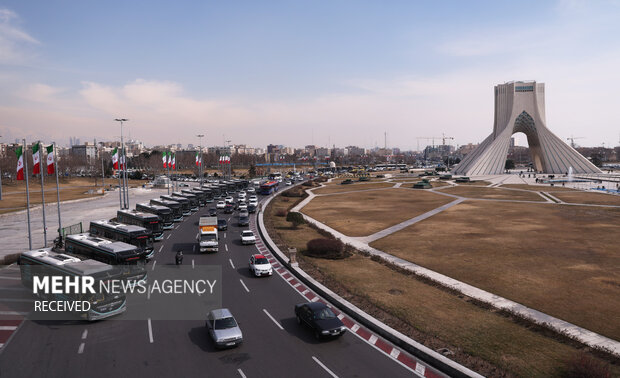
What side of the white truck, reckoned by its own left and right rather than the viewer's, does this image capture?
front

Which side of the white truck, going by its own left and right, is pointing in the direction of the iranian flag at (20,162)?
right

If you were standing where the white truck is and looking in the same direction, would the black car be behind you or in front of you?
in front

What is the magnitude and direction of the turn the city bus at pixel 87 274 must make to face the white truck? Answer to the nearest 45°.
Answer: approximately 90° to its left

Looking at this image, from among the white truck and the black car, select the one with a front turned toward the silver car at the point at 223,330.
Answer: the white truck

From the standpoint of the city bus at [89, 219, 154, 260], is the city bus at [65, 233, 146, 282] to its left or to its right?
on its right

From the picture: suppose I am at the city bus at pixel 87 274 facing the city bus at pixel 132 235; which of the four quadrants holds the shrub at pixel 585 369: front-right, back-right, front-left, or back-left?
back-right

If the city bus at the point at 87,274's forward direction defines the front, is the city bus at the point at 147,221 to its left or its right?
on its left

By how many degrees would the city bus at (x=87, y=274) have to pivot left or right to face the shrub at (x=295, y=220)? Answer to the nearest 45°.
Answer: approximately 90° to its left

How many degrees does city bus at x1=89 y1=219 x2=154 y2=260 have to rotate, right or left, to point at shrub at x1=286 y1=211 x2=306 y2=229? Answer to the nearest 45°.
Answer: approximately 90° to its left

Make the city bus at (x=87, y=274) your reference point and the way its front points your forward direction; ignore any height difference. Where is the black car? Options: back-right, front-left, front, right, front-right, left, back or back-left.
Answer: front

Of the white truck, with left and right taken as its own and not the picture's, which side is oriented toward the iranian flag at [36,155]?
right
